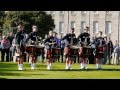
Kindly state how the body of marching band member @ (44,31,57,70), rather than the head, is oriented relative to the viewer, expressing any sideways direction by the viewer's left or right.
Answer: facing the viewer and to the right of the viewer

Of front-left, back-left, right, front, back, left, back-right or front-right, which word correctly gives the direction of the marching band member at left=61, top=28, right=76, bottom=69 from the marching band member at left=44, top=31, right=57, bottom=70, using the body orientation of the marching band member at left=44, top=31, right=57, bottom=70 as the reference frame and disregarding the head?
front-left

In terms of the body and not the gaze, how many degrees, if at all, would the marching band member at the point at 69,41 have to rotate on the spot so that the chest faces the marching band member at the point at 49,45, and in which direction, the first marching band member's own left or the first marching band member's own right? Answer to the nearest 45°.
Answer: approximately 135° to the first marching band member's own right

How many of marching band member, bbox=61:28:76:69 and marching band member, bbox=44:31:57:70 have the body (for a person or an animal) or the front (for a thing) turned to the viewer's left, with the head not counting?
0

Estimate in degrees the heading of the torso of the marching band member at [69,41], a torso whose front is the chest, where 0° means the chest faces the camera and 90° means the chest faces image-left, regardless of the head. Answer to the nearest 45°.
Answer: approximately 315°

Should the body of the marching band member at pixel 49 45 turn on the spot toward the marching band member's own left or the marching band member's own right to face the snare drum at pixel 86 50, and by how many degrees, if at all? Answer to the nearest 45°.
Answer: approximately 45° to the marching band member's own left
